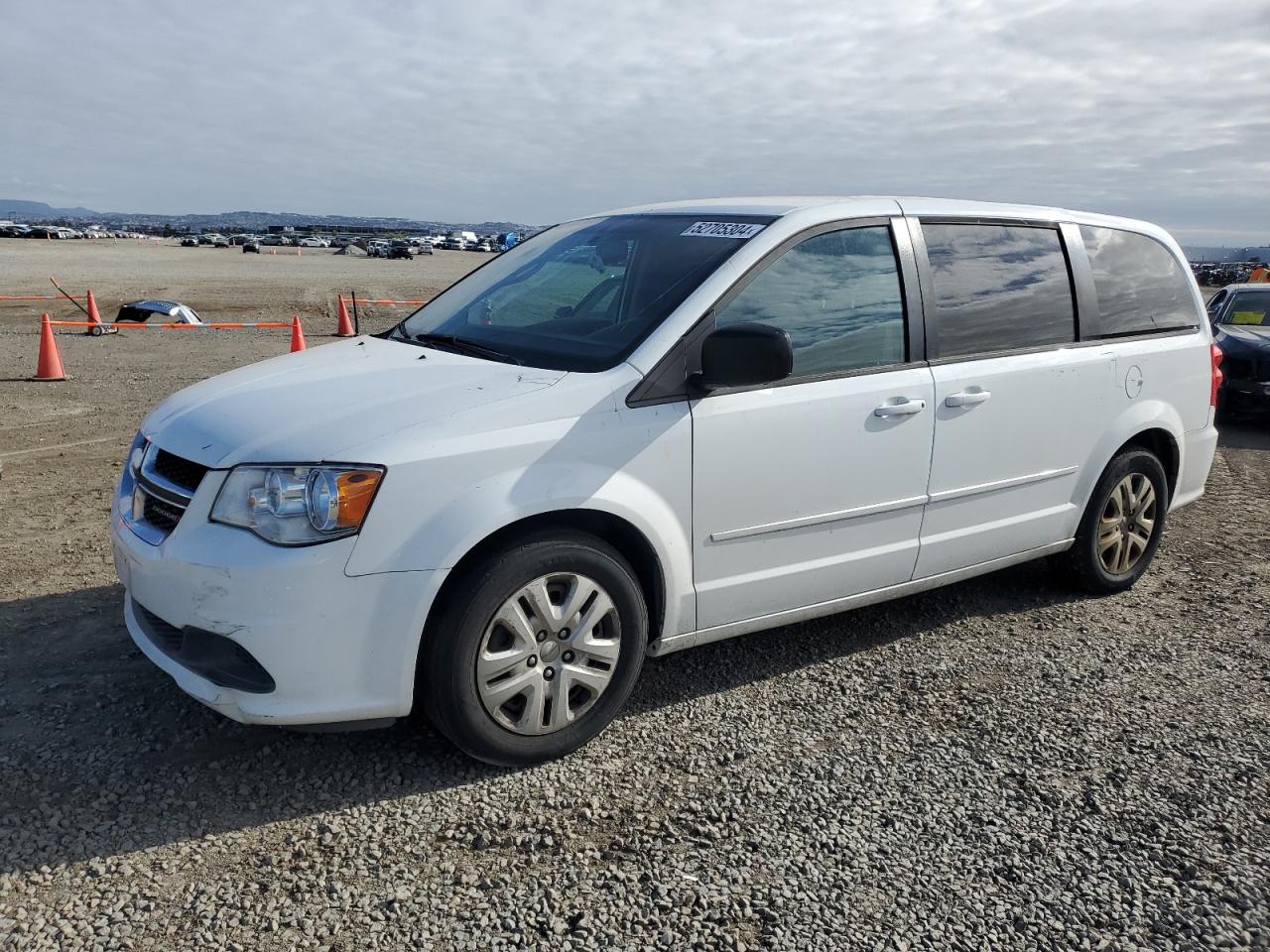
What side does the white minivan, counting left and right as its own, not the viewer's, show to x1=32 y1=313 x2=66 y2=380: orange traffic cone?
right

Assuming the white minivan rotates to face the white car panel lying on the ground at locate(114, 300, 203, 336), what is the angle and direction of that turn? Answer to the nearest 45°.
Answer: approximately 90° to its right

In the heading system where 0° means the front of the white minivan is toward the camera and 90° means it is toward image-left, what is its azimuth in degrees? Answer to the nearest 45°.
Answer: approximately 45°

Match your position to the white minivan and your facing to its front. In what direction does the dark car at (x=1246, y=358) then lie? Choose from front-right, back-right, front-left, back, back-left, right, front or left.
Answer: back

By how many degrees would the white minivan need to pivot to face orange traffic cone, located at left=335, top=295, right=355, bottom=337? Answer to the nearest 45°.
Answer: approximately 135° to its right

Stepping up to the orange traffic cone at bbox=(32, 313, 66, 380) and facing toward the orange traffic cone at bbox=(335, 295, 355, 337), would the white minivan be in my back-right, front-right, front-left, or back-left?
back-right
